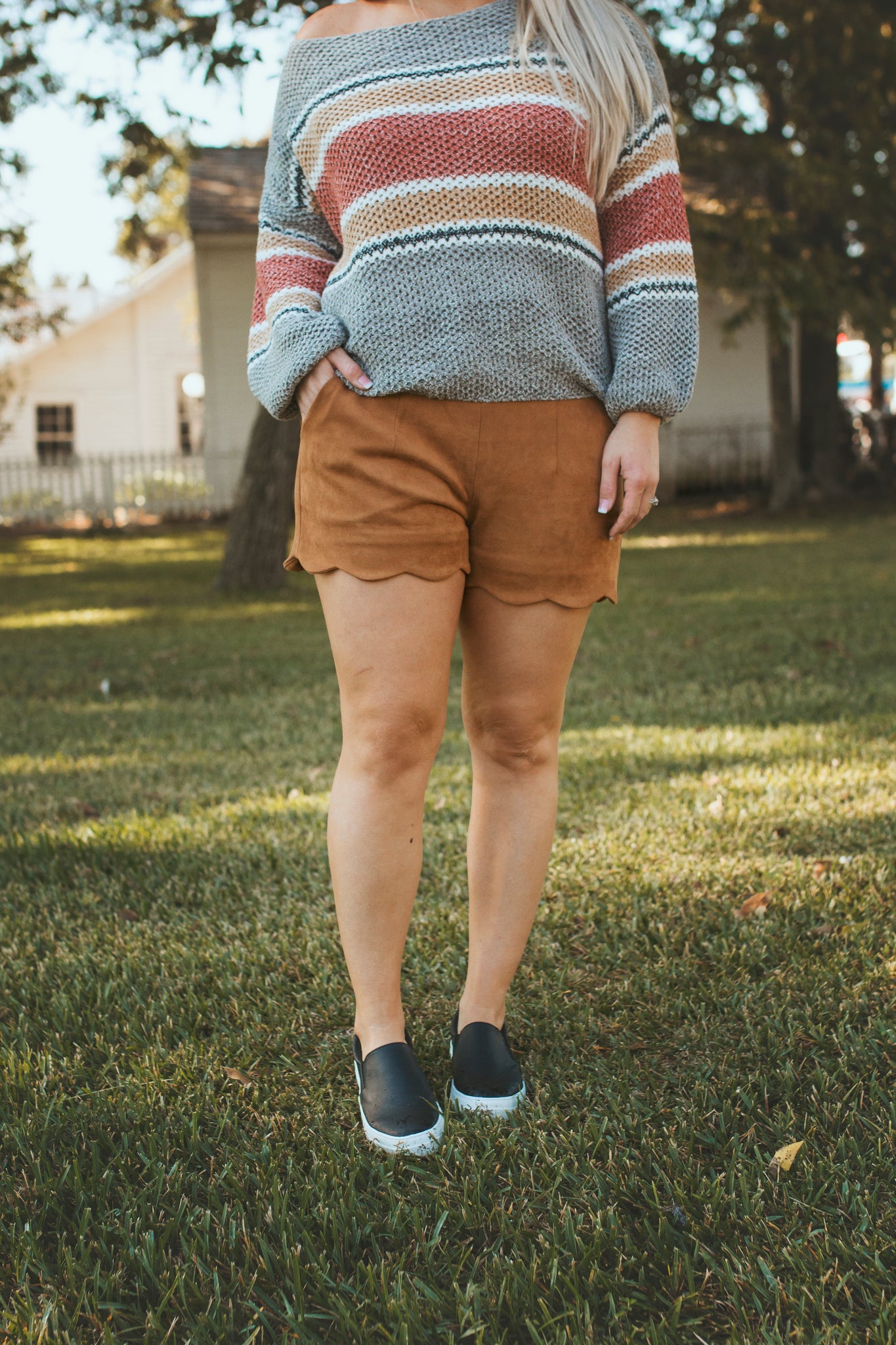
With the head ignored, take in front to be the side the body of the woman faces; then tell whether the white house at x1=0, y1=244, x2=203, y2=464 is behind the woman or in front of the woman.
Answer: behind

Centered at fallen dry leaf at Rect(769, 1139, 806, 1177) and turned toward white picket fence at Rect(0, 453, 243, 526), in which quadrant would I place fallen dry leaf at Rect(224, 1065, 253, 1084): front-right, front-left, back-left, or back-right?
front-left

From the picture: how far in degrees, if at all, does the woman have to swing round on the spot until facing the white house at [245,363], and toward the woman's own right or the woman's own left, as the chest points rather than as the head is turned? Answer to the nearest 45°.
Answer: approximately 180°

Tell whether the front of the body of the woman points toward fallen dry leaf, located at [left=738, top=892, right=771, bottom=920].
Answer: no

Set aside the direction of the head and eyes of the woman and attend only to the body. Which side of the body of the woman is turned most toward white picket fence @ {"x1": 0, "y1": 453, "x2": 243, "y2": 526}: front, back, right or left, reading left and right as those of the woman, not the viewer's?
back

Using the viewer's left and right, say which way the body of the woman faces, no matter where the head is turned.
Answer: facing the viewer
